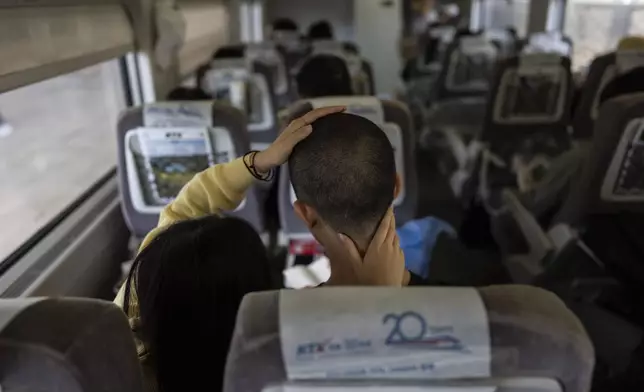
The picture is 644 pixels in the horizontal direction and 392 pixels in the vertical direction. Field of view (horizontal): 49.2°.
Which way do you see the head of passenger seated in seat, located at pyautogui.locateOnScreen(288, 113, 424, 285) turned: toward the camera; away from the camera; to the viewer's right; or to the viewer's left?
away from the camera

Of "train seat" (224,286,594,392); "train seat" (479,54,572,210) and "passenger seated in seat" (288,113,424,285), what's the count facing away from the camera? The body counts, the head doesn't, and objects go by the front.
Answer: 3

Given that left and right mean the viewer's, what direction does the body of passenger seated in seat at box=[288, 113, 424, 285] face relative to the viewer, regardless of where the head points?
facing away from the viewer

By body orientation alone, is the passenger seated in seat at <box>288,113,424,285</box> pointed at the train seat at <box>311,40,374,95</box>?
yes

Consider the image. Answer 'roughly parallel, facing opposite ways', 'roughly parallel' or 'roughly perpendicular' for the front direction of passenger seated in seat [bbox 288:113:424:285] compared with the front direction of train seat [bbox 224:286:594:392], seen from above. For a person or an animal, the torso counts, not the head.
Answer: roughly parallel

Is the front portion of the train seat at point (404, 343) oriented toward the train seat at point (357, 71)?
yes

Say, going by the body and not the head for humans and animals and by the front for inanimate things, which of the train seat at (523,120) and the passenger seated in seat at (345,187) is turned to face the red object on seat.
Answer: the passenger seated in seat

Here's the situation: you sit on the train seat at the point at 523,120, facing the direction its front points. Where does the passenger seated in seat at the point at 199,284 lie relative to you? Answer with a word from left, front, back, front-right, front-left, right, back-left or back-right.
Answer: back

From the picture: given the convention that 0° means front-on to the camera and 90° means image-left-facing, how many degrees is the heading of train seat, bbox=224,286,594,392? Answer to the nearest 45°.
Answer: approximately 180°

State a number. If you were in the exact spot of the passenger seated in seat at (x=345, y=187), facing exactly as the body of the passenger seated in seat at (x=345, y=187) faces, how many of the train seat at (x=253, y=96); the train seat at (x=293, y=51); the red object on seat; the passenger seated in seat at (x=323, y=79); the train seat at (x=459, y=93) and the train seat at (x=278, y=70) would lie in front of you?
6

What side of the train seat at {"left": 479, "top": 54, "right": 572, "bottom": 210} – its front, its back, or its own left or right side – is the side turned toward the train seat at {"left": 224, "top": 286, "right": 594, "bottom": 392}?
back

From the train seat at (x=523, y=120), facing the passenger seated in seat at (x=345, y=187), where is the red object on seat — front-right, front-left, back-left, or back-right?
front-right

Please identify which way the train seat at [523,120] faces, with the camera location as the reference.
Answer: facing away from the viewer

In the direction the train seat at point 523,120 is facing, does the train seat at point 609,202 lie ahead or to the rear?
to the rear

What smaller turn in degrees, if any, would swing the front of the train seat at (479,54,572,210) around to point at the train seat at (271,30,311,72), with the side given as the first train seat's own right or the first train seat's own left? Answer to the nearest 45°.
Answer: approximately 45° to the first train seat's own left
